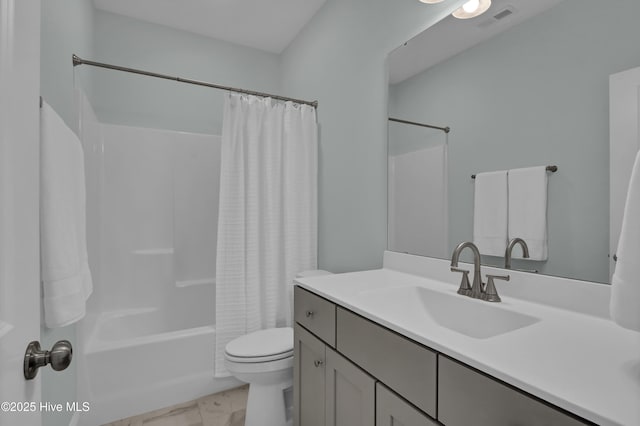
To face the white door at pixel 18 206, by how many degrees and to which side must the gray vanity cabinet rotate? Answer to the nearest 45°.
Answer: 0° — it already faces it

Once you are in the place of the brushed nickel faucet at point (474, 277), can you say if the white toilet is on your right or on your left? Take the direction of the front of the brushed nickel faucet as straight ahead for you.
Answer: on your right

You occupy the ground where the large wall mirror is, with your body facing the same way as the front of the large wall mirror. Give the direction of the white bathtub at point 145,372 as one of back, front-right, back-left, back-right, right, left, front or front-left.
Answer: front-right

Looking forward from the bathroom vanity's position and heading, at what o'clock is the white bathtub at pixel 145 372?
The white bathtub is roughly at 2 o'clock from the bathroom vanity.

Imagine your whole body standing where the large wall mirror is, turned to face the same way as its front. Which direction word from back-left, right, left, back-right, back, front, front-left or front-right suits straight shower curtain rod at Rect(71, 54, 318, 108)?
front-right

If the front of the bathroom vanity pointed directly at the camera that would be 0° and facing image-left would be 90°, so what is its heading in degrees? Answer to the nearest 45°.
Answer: approximately 45°

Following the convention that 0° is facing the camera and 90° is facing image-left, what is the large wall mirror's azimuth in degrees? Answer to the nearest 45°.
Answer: approximately 45°

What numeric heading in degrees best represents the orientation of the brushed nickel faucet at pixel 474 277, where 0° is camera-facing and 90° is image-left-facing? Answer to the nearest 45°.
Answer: approximately 45°
